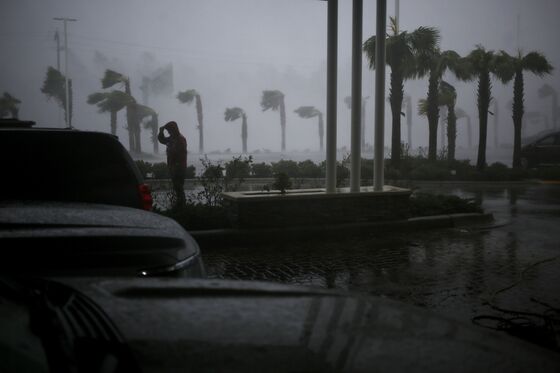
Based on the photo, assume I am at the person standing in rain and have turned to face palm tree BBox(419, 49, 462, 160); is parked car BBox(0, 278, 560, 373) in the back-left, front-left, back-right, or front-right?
back-right

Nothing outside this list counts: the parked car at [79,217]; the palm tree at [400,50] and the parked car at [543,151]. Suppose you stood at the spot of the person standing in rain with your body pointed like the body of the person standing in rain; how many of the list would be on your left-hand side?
1

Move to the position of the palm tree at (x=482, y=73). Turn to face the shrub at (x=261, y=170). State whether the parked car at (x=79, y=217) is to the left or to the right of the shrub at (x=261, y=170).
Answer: left

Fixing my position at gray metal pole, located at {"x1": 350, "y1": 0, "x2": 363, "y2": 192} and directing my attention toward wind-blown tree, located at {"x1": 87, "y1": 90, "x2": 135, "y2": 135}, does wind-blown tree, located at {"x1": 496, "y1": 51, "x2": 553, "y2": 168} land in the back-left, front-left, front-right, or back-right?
front-right

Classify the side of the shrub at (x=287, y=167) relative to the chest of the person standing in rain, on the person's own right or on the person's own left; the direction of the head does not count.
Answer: on the person's own right

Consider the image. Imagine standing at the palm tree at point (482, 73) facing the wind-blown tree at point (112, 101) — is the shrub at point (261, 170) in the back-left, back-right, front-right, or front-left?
front-left

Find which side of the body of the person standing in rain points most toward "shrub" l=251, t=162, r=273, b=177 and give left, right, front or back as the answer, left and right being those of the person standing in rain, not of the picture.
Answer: right

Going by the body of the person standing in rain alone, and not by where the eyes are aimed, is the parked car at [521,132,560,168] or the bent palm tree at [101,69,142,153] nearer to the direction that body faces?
the bent palm tree
